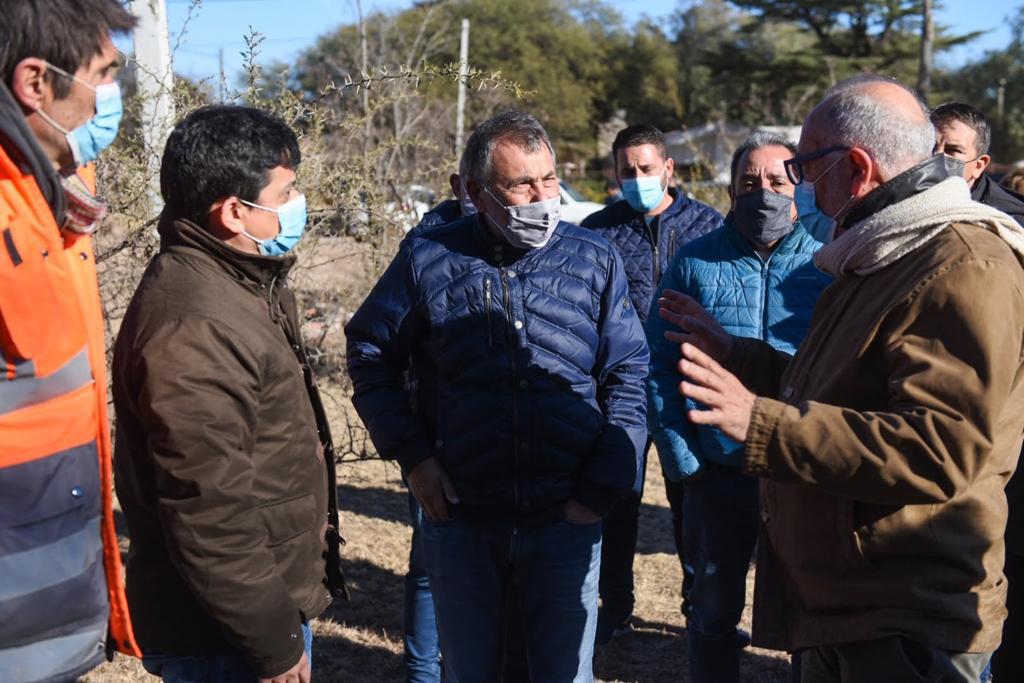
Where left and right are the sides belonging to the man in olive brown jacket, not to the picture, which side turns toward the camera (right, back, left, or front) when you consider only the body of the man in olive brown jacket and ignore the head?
right

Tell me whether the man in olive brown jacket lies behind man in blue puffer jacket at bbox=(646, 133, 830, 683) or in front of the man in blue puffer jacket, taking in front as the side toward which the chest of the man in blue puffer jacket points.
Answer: in front

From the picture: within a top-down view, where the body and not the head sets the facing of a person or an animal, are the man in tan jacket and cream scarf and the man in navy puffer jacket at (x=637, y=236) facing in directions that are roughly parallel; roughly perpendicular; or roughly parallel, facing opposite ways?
roughly perpendicular

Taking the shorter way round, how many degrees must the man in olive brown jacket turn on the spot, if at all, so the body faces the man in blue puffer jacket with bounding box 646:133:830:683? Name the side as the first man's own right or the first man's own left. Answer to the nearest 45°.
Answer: approximately 45° to the first man's own left

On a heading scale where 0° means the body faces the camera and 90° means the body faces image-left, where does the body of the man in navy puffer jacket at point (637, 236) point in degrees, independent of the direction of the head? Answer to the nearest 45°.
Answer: approximately 0°

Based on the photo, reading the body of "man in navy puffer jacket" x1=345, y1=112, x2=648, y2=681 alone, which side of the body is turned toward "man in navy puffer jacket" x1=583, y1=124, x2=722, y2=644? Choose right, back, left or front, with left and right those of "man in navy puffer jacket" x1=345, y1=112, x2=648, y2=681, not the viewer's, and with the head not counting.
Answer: back

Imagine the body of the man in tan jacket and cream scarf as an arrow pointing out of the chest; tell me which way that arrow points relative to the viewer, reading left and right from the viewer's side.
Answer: facing to the left of the viewer

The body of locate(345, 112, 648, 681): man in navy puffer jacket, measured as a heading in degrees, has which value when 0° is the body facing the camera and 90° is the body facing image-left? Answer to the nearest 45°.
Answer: approximately 0°

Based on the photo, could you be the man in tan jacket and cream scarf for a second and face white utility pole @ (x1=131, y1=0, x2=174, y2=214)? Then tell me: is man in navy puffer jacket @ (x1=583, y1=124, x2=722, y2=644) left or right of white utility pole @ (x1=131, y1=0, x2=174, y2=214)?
right

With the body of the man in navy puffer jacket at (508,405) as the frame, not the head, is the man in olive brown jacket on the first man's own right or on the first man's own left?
on the first man's own right
